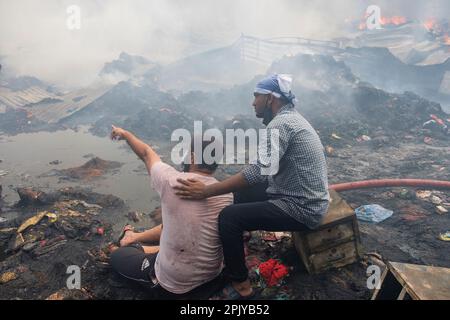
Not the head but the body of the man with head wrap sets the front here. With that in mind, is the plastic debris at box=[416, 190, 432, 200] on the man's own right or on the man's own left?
on the man's own right

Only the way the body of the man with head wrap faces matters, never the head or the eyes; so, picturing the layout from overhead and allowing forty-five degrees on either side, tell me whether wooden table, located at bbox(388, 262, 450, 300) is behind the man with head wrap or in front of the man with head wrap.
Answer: behind

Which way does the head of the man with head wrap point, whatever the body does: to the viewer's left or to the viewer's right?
to the viewer's left

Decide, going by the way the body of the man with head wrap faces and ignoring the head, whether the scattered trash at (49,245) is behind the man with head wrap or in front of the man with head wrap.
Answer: in front

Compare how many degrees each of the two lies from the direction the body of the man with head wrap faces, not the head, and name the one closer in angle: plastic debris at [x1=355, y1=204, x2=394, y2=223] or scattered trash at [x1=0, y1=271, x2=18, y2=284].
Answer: the scattered trash

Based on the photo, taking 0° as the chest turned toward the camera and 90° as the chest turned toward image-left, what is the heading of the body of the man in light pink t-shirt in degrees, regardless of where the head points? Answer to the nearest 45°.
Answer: approximately 135°

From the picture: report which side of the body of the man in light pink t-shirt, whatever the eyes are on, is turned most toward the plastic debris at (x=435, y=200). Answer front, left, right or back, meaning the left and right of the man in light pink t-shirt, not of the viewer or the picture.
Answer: right

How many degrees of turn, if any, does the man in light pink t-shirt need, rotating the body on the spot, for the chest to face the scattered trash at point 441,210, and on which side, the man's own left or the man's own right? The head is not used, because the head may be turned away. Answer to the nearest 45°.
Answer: approximately 90° to the man's own right

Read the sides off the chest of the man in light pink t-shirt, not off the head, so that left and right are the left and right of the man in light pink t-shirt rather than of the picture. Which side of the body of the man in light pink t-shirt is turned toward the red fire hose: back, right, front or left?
right

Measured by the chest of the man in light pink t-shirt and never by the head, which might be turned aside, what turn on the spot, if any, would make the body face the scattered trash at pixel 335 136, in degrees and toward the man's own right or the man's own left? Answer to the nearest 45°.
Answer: approximately 90° to the man's own right

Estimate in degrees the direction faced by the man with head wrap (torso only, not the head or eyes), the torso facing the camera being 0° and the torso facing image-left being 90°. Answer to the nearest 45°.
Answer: approximately 90°

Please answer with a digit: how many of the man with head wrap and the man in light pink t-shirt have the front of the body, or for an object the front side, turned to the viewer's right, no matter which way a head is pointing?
0
